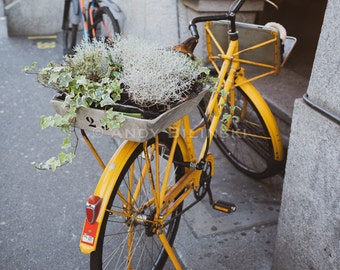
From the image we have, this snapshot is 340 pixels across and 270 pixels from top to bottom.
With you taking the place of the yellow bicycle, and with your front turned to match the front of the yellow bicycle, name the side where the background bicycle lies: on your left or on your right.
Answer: on your left

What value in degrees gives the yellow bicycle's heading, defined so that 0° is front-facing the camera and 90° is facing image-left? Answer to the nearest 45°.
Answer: approximately 225°
